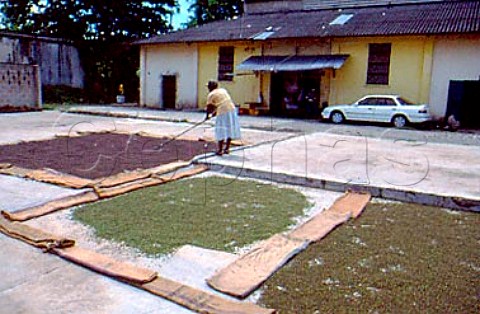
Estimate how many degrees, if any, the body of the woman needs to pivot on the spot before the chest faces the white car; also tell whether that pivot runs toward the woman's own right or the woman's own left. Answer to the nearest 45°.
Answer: approximately 135° to the woman's own right

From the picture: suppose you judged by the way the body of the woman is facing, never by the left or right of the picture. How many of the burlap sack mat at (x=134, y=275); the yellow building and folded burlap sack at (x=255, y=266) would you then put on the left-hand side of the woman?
2

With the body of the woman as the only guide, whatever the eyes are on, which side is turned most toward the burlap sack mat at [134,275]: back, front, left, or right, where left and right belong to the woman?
left

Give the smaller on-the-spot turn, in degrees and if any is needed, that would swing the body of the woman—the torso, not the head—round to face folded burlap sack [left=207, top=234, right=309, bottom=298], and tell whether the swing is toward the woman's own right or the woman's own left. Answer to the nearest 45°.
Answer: approximately 90° to the woman's own left

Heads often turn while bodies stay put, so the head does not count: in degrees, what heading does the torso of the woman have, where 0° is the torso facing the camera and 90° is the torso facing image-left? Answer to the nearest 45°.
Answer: approximately 90°

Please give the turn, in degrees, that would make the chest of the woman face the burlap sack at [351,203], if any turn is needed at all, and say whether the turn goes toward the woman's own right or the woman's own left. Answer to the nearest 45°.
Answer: approximately 135° to the woman's own left

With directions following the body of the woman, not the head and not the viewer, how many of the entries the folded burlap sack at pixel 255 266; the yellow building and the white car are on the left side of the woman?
1

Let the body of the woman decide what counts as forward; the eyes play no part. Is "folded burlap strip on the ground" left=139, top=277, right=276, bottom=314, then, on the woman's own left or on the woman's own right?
on the woman's own left

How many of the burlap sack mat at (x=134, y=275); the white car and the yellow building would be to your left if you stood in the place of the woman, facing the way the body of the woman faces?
1
